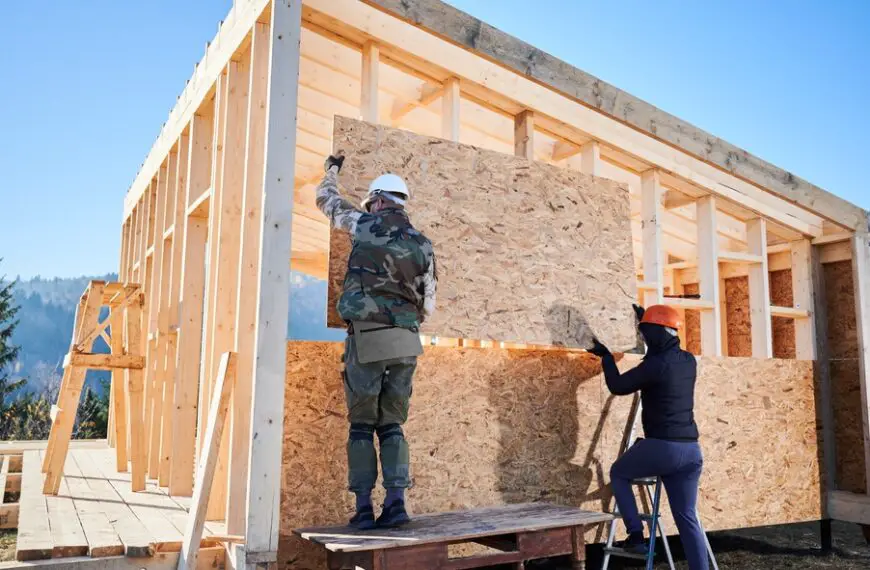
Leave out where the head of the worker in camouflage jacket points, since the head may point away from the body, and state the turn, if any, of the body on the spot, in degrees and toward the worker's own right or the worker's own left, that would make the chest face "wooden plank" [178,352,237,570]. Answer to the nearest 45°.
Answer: approximately 45° to the worker's own left

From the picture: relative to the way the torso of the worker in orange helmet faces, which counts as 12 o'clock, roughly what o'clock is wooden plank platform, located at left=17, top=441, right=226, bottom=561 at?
The wooden plank platform is roughly at 10 o'clock from the worker in orange helmet.

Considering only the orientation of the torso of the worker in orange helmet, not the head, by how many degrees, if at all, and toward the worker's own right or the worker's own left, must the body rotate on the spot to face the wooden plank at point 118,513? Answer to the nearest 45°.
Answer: approximately 45° to the worker's own left

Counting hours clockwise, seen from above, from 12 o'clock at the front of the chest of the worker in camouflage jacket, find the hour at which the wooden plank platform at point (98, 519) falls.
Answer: The wooden plank platform is roughly at 10 o'clock from the worker in camouflage jacket.

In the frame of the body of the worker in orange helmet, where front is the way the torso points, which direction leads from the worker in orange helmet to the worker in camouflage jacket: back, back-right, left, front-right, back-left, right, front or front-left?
left

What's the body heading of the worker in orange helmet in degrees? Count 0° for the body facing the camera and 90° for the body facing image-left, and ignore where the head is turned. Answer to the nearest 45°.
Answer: approximately 135°

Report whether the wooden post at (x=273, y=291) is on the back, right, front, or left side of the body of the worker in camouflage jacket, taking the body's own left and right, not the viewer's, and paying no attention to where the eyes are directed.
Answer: left

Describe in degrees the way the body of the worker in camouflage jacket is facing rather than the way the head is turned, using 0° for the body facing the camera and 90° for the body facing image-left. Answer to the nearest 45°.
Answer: approximately 180°

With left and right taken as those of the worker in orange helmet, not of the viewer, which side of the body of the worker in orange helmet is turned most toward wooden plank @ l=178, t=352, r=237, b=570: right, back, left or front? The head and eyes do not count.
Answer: left

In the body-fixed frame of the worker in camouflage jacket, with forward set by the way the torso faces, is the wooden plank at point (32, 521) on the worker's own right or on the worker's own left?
on the worker's own left
